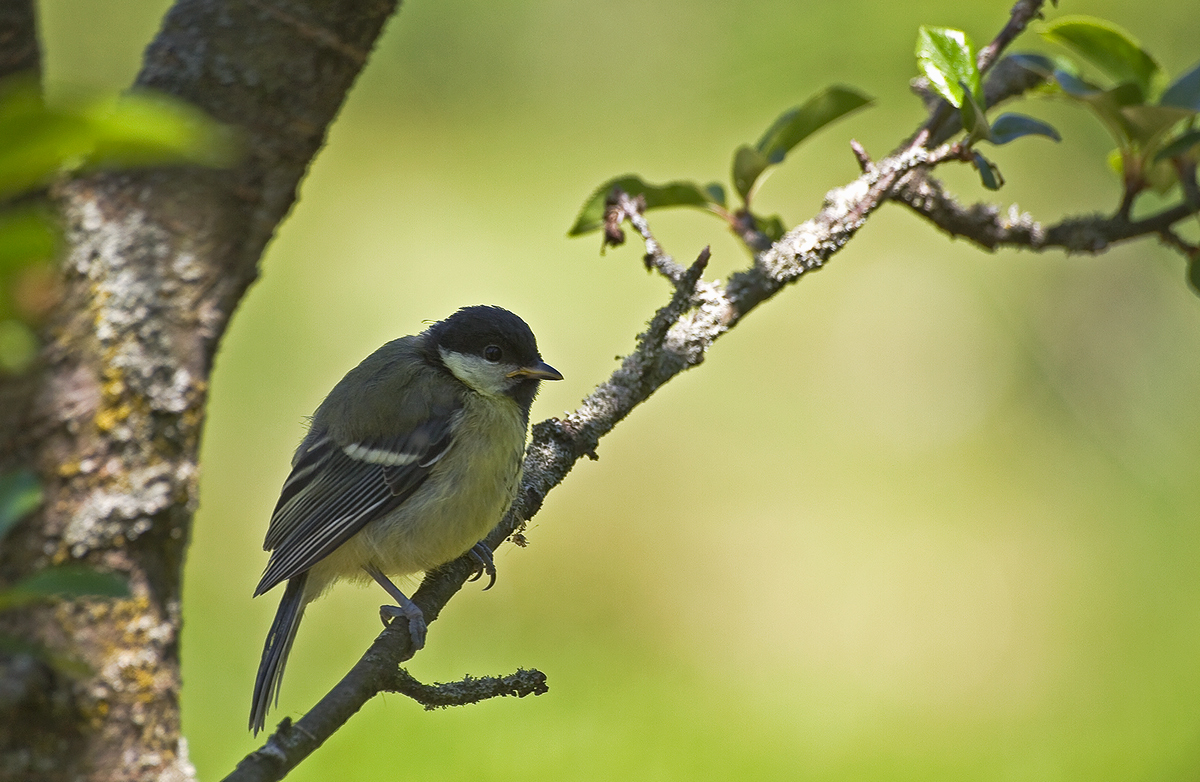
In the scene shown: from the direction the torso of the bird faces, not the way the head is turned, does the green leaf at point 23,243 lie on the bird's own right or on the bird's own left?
on the bird's own right

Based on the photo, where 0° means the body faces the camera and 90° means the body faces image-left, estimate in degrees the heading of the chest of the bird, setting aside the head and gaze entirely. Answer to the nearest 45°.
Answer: approximately 270°

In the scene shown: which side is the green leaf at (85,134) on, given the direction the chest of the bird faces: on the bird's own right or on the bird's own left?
on the bird's own right
